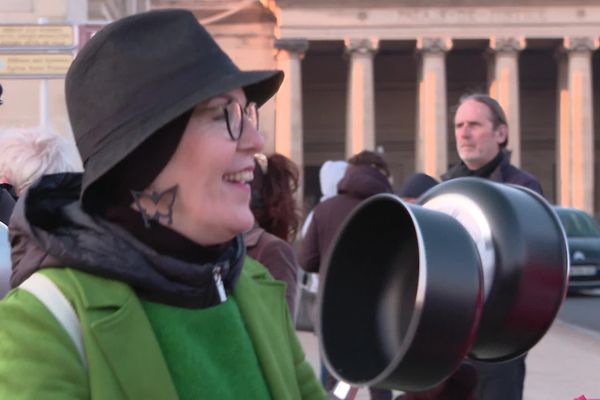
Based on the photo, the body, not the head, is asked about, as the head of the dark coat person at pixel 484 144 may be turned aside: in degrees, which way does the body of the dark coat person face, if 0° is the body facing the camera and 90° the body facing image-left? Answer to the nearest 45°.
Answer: approximately 45°

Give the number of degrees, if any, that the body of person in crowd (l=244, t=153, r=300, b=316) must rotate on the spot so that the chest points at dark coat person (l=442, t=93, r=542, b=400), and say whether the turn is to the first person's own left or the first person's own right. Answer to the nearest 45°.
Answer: approximately 90° to the first person's own right

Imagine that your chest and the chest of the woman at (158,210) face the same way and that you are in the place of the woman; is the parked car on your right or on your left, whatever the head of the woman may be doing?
on your left

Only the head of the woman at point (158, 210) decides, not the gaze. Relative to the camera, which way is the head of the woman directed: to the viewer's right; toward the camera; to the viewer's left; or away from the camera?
to the viewer's right

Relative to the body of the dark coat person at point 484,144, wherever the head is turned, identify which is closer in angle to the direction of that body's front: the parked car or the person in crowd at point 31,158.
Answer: the person in crowd

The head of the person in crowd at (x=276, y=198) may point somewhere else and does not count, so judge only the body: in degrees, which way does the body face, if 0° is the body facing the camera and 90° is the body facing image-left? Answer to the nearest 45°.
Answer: approximately 180°

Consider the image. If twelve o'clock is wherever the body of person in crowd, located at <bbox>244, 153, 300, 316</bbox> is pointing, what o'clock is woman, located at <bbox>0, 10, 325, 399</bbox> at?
The woman is roughly at 6 o'clock from the person in crowd.

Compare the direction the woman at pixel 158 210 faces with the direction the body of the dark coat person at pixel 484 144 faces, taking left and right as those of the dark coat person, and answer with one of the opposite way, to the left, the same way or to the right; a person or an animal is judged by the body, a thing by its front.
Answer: to the left
